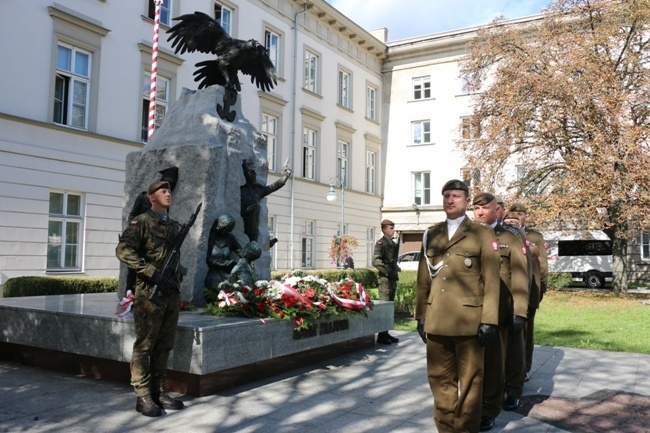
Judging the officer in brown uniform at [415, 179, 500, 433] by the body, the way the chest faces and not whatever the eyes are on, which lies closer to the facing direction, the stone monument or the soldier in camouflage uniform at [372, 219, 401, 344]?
the stone monument

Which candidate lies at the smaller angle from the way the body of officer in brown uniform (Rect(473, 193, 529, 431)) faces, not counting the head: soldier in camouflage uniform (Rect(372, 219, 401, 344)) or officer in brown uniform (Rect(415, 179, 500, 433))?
the officer in brown uniform

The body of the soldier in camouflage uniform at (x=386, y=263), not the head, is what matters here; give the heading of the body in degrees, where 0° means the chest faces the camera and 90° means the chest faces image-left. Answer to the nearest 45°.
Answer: approximately 315°

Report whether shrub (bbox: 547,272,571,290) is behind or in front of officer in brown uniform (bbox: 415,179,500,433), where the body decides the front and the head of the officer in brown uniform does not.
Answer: behind

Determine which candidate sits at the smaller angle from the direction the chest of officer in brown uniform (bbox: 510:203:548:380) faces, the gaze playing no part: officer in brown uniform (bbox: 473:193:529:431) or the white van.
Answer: the officer in brown uniform

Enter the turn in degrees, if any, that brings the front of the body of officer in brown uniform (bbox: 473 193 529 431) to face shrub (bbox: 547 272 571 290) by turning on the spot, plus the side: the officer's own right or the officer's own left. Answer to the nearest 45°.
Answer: approximately 135° to the officer's own right

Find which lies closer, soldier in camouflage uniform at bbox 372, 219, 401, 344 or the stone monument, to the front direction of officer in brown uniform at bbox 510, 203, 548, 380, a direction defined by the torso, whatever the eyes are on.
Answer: the stone monument

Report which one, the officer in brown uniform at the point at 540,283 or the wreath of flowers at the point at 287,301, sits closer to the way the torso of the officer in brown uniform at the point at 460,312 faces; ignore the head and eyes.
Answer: the wreath of flowers
